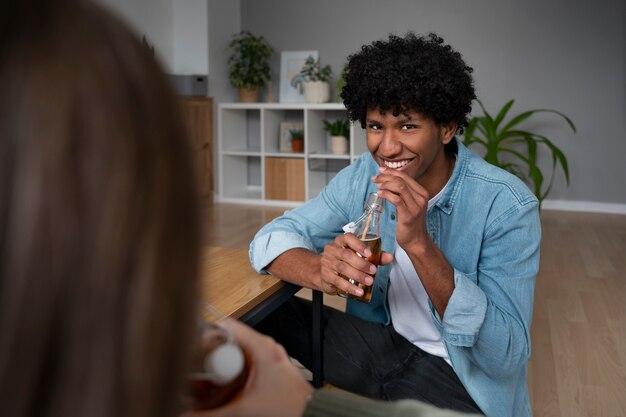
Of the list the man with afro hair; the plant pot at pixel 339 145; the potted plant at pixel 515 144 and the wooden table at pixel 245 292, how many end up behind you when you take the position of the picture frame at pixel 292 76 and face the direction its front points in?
0

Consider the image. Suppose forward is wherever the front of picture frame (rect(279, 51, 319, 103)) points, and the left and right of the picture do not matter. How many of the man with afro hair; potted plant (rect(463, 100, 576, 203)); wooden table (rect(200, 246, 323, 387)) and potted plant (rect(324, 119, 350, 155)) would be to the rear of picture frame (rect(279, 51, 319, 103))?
0

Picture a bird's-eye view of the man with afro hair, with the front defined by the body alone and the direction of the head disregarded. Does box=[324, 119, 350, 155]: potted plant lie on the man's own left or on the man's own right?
on the man's own right

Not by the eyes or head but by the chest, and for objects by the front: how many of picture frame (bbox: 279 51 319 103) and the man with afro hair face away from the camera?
0

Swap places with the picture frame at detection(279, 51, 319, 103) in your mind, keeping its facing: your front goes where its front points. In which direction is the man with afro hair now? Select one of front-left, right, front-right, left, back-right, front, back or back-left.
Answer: front

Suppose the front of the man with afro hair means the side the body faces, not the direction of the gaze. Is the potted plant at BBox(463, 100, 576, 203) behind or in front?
behind

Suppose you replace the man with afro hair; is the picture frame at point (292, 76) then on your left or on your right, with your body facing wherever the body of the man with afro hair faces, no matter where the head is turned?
on your right

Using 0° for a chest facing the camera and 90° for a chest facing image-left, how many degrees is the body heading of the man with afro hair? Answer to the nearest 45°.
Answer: approximately 45°

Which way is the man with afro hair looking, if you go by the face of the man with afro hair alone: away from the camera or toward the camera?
toward the camera

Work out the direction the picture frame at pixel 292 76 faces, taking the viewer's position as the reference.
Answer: facing the viewer

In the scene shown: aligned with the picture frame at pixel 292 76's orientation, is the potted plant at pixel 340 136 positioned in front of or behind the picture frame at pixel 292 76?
in front
